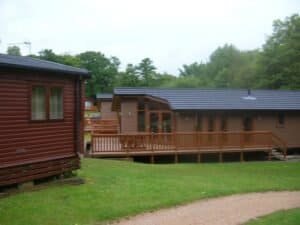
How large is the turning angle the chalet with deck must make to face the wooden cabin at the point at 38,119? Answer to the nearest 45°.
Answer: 0° — it already faces it

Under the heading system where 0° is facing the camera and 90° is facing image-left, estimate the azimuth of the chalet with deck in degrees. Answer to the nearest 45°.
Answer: approximately 0°

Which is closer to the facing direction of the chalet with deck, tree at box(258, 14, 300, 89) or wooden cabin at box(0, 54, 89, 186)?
the wooden cabin

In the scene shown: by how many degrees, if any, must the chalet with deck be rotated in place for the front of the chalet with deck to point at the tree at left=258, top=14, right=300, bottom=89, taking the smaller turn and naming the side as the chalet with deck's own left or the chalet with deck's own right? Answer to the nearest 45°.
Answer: approximately 135° to the chalet with deck's own left
